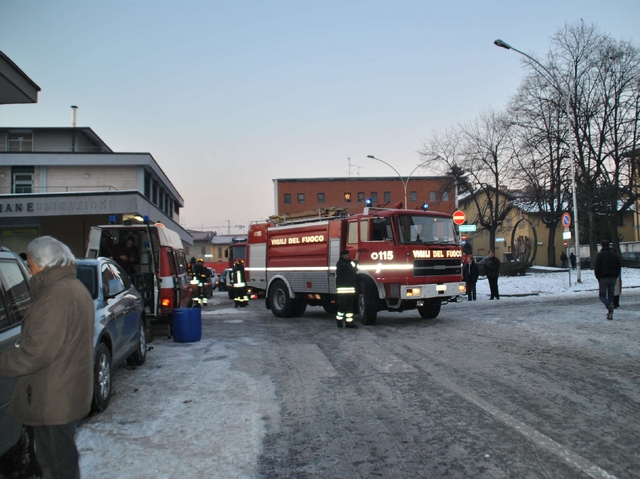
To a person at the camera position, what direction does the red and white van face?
facing away from the viewer and to the right of the viewer

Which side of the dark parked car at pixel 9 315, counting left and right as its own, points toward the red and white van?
back

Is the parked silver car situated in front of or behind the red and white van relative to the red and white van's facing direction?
behind

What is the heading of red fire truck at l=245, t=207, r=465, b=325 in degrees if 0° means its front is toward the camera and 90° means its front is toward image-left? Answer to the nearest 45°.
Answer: approximately 315°

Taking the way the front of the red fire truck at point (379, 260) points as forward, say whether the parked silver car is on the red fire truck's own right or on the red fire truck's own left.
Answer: on the red fire truck's own right

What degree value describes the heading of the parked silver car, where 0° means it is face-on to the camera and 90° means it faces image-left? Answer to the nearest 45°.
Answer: approximately 45°
